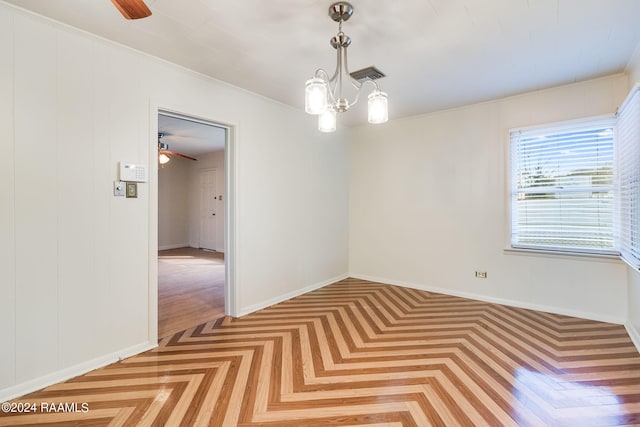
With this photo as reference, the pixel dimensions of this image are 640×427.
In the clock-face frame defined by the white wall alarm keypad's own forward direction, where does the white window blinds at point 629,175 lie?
The white window blinds is roughly at 10 o'clock from the white wall alarm keypad.

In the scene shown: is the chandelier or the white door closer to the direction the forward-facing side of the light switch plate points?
the chandelier

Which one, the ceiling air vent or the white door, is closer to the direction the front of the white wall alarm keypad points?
the ceiling air vent

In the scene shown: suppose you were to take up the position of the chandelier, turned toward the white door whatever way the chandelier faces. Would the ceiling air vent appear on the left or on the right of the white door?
right

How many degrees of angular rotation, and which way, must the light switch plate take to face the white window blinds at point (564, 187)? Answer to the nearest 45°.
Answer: approximately 90° to its left

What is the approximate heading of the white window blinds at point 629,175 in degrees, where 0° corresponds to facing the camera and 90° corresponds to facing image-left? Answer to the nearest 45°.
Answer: approximately 90°
